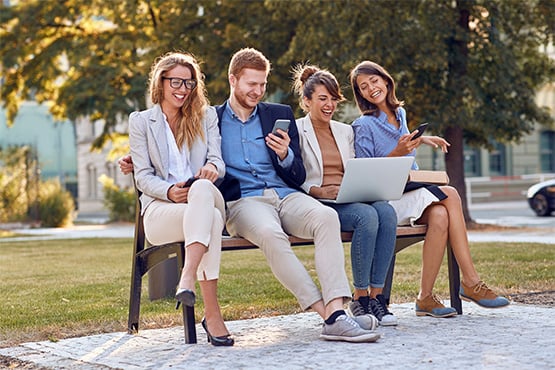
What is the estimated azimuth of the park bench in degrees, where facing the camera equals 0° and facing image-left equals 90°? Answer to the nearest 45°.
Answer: approximately 315°

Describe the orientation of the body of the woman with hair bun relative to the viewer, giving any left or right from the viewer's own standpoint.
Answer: facing the viewer and to the right of the viewer

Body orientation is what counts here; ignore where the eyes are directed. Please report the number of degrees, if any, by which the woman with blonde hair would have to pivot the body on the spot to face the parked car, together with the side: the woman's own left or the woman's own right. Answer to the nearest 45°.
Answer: approximately 90° to the woman's own left

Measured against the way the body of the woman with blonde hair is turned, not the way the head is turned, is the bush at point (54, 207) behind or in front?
behind

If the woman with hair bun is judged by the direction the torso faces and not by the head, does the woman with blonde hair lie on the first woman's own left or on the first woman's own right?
on the first woman's own right

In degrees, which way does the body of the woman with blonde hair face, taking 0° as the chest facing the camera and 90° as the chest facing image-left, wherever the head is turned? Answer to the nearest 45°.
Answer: approximately 315°

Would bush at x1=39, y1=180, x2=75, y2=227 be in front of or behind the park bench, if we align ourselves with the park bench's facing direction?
behind

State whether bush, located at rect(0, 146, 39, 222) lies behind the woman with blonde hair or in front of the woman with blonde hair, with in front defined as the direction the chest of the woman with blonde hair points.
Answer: behind

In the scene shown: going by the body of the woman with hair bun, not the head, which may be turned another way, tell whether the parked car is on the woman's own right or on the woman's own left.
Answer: on the woman's own left
